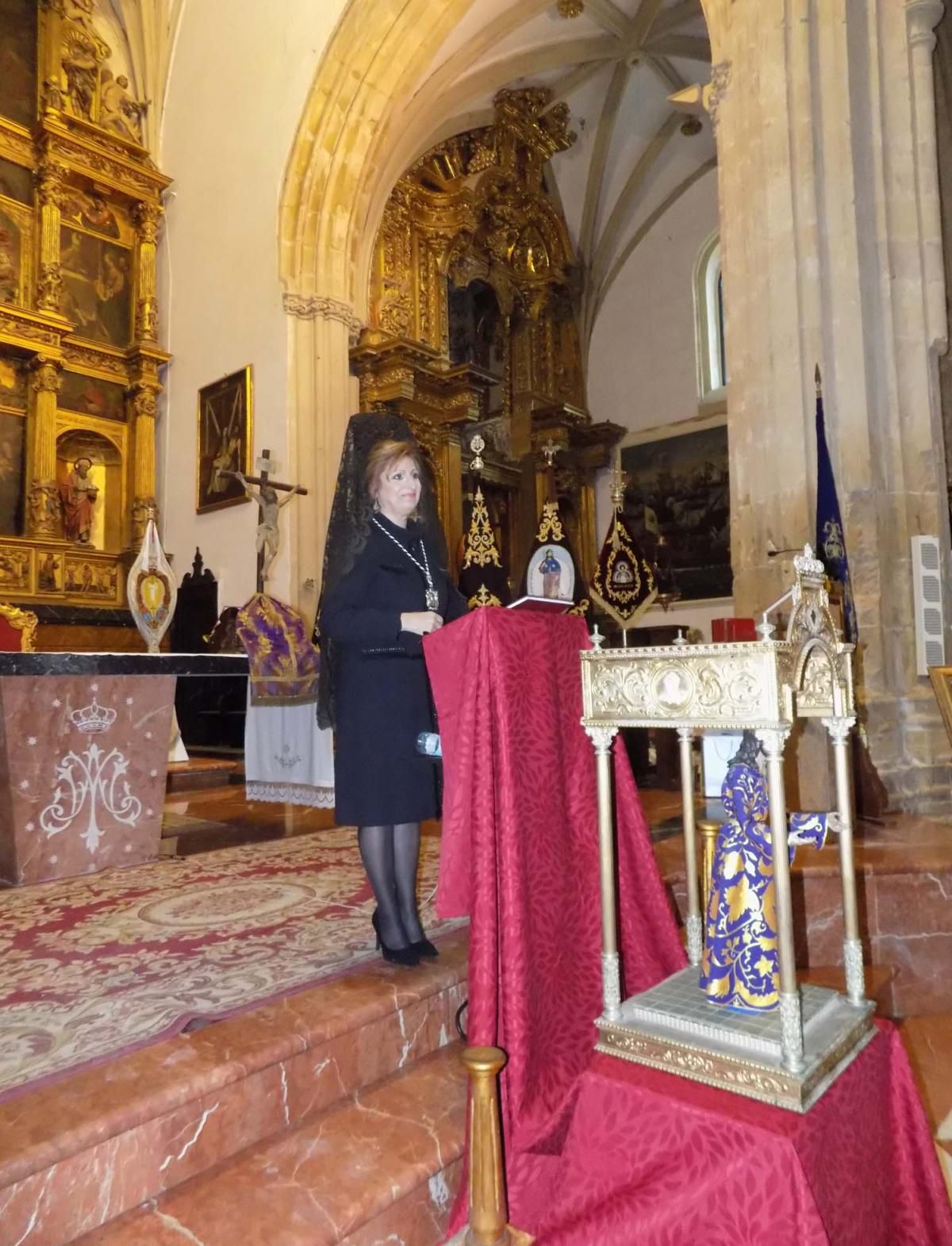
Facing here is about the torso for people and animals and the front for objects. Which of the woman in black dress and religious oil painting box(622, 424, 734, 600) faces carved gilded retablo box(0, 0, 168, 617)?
the religious oil painting

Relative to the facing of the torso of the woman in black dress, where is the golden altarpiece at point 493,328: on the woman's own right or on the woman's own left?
on the woman's own left

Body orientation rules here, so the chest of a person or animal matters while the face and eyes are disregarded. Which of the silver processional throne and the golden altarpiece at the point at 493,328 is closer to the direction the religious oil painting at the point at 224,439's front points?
the silver processional throne

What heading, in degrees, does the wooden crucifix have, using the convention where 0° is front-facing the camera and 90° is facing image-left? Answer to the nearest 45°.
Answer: approximately 315°

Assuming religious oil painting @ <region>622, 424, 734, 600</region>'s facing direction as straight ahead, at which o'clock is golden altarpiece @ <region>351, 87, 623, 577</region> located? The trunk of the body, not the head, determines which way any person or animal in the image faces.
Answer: The golden altarpiece is roughly at 1 o'clock from the religious oil painting.

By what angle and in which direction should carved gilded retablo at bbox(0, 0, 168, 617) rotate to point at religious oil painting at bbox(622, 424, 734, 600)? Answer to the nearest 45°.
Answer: approximately 45° to its left

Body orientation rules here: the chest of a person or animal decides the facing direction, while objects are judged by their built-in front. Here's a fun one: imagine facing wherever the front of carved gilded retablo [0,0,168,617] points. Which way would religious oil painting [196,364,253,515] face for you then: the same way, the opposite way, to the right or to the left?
to the right

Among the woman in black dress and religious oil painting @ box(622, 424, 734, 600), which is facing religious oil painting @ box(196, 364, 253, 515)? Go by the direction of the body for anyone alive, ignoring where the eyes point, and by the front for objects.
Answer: religious oil painting @ box(622, 424, 734, 600)

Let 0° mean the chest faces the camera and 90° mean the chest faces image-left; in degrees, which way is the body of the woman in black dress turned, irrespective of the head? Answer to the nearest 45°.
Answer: approximately 315°

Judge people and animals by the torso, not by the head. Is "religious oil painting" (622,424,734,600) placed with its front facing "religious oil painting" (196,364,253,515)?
yes
